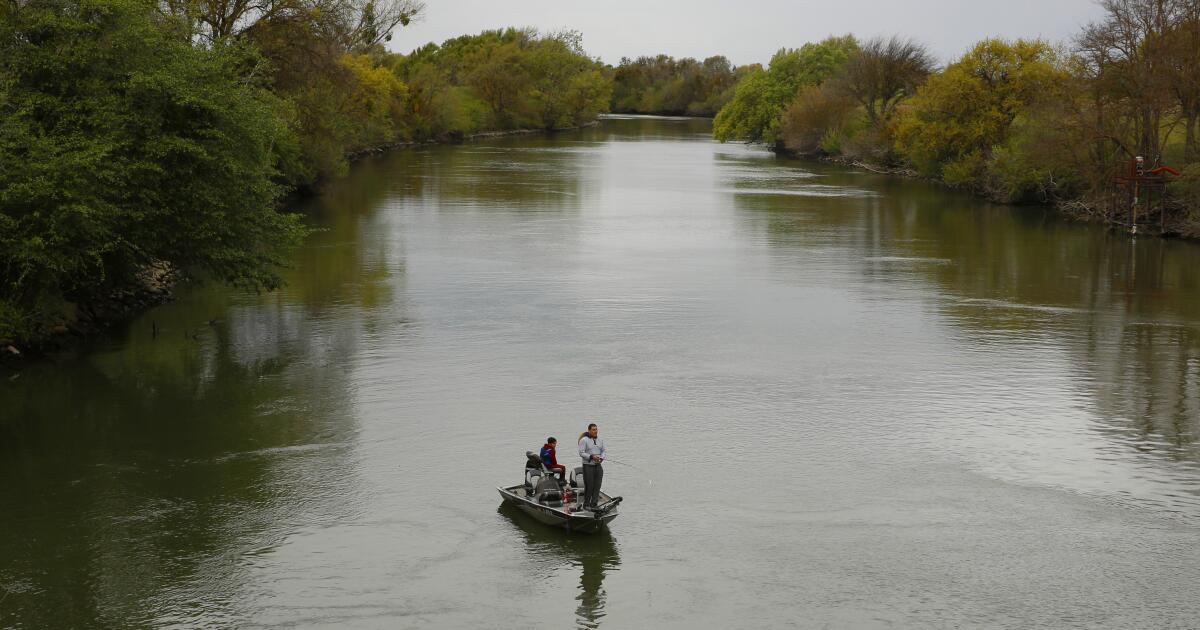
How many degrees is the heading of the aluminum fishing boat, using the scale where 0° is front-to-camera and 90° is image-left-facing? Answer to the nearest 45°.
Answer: approximately 315°

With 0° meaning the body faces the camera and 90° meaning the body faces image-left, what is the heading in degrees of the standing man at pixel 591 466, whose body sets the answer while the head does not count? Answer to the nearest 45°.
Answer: approximately 315°
